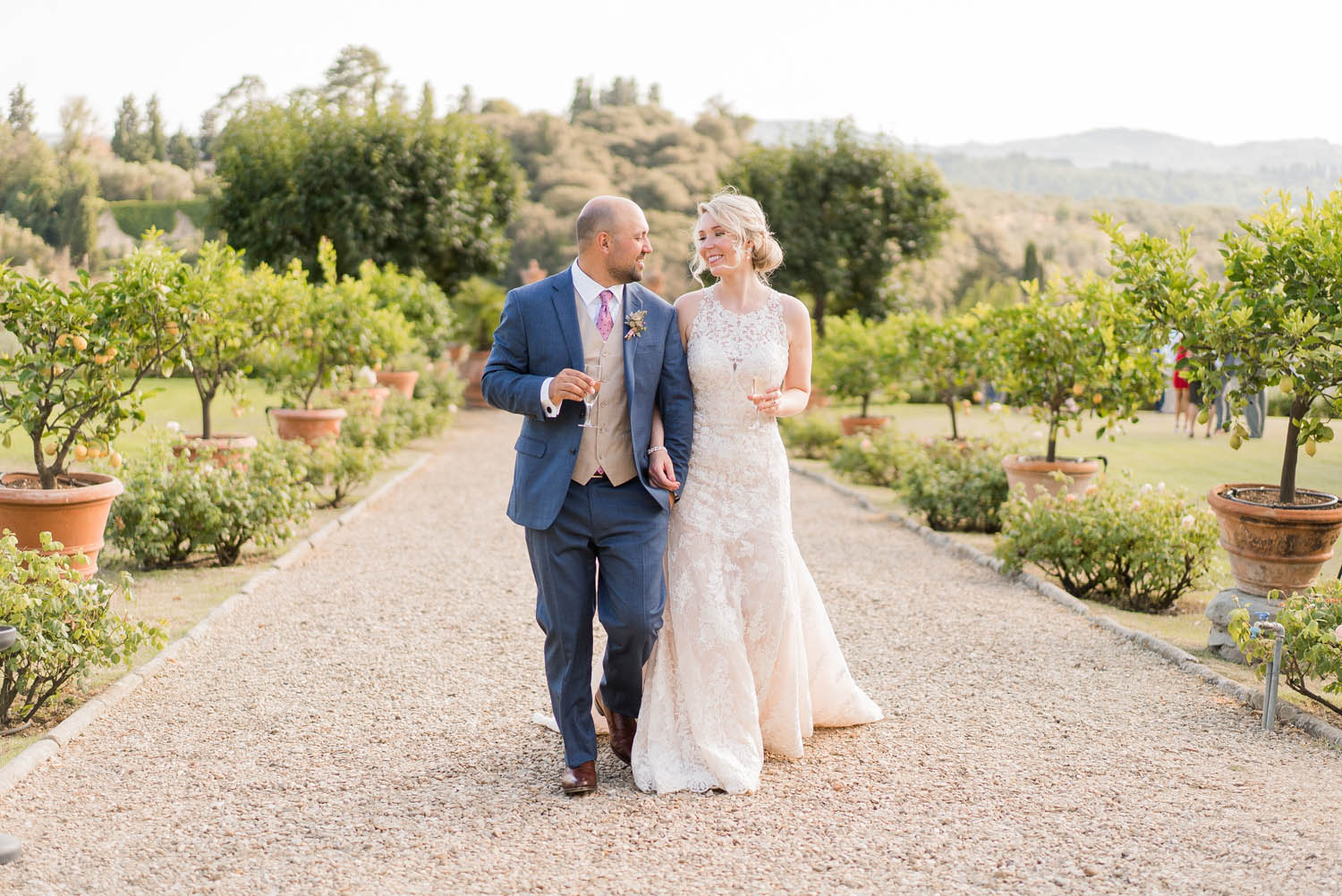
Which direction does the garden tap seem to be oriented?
to the viewer's left

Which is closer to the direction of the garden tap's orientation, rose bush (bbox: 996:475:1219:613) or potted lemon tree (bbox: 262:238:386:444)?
the potted lemon tree

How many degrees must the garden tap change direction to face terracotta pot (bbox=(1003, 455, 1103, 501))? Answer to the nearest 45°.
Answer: approximately 90° to its right

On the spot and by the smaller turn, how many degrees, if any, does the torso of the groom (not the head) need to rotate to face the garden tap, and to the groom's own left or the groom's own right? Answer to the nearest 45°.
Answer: approximately 90° to the groom's own left

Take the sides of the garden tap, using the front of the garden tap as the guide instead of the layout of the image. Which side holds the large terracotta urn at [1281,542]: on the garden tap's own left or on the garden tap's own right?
on the garden tap's own right

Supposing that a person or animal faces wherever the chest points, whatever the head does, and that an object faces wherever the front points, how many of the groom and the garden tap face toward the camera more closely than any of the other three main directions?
1

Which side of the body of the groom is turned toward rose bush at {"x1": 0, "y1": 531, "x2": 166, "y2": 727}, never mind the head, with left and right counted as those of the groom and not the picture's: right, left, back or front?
right

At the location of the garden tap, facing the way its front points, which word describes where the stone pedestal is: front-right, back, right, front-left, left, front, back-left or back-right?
right

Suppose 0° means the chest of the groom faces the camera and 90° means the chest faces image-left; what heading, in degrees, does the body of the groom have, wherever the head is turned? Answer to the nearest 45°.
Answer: approximately 0°

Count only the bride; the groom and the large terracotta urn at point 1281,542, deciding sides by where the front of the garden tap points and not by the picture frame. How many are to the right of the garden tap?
1

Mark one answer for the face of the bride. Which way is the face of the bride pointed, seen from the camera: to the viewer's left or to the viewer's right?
to the viewer's left
